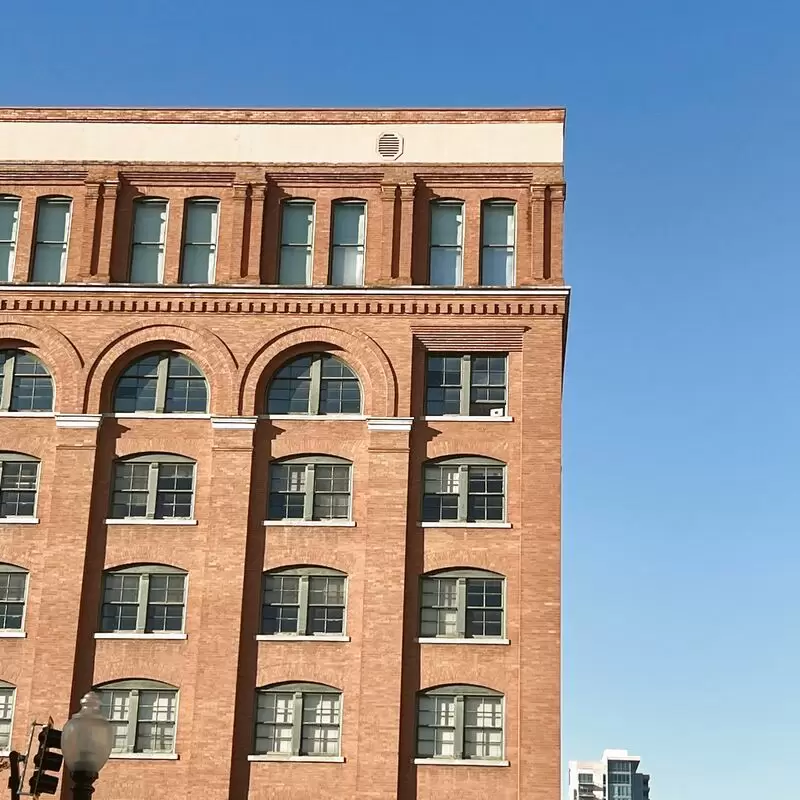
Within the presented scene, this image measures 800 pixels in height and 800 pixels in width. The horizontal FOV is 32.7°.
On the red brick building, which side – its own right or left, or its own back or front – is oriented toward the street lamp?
front

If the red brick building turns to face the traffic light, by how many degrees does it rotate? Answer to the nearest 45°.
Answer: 0° — it already faces it

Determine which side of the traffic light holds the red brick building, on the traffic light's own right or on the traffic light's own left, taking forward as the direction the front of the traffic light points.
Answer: on the traffic light's own left

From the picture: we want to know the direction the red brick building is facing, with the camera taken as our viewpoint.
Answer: facing the viewer
